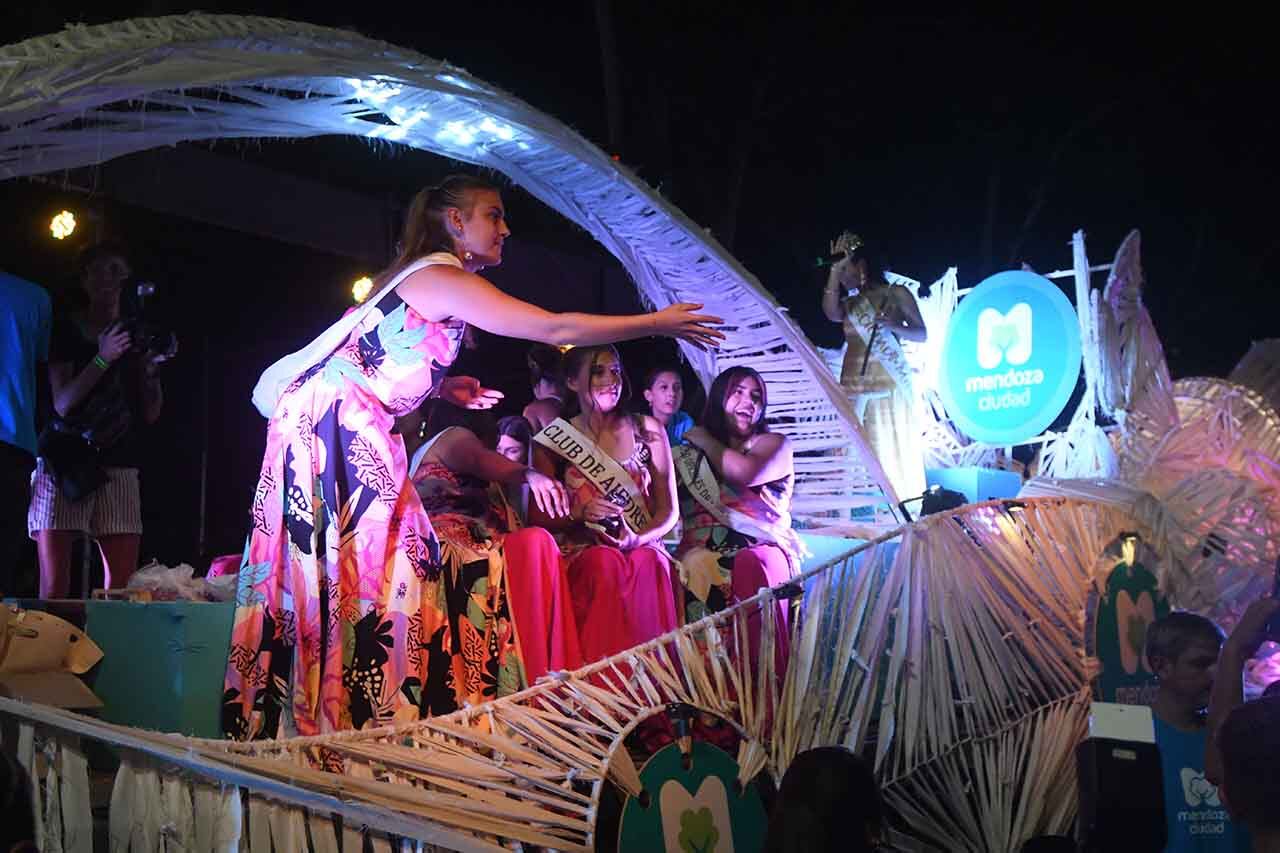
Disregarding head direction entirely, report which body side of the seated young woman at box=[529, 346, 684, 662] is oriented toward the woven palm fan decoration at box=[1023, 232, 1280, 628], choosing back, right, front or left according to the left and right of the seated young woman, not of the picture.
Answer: left

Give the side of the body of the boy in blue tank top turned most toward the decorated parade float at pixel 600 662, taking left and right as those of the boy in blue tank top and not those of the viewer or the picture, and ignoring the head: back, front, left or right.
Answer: right

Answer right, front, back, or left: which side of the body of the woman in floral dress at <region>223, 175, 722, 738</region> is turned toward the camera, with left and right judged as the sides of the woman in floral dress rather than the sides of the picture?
right

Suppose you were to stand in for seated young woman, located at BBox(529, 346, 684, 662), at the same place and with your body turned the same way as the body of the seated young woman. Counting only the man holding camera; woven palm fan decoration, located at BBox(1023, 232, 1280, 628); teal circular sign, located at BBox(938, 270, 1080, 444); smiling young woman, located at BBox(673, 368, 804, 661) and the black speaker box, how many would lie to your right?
1

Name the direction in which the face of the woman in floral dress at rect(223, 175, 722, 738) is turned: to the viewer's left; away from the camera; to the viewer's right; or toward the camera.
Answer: to the viewer's right

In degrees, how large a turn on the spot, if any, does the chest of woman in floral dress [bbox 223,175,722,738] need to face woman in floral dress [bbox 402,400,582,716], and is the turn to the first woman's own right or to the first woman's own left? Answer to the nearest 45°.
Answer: approximately 45° to the first woman's own left

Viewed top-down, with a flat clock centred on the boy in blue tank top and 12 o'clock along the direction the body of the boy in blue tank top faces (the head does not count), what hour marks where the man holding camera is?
The man holding camera is roughly at 4 o'clock from the boy in blue tank top.

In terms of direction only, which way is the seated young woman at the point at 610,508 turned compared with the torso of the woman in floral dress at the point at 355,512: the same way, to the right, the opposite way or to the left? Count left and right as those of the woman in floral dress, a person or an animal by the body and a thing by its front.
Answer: to the right

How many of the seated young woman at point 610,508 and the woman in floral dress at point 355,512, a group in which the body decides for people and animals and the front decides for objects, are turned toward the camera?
1

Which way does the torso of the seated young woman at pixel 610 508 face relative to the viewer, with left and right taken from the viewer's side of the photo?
facing the viewer

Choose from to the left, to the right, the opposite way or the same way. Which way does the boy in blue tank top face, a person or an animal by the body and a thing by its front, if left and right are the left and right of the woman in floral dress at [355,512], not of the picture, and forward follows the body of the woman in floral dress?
to the right

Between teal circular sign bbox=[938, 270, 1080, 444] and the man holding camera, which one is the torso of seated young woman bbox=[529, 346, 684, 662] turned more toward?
the man holding camera

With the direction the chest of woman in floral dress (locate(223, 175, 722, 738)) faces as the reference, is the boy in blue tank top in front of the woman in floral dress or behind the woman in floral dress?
in front

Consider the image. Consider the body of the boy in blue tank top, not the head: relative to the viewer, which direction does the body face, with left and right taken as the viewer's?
facing the viewer and to the right of the viewer
